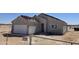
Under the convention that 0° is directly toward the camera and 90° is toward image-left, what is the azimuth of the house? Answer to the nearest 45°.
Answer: approximately 0°
